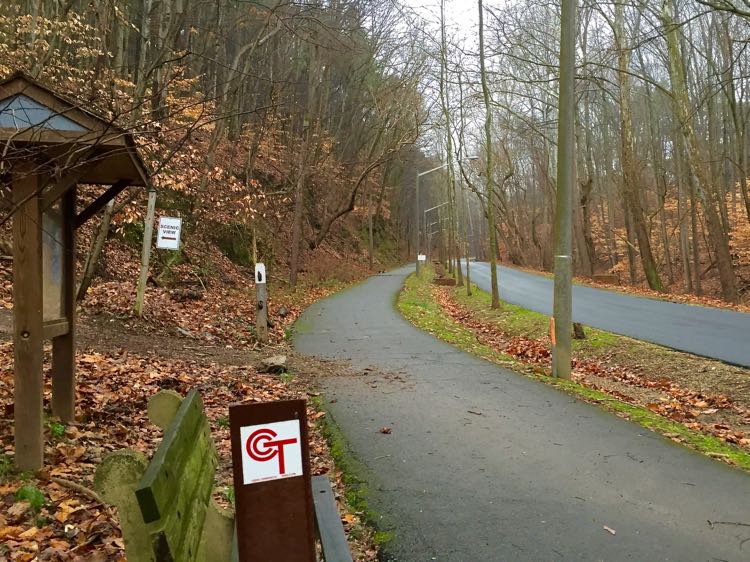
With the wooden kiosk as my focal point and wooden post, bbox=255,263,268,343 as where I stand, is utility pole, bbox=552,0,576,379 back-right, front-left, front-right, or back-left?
front-left

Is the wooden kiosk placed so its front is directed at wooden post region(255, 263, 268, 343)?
no

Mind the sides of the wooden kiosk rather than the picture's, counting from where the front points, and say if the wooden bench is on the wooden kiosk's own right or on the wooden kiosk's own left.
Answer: on the wooden kiosk's own right

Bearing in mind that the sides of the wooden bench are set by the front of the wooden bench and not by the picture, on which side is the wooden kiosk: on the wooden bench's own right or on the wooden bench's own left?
on the wooden bench's own left

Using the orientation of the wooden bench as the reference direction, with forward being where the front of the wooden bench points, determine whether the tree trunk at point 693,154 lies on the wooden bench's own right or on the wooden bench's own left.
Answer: on the wooden bench's own left

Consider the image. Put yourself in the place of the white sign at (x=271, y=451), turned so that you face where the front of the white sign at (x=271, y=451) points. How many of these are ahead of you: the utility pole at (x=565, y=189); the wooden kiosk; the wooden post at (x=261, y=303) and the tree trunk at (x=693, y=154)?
0

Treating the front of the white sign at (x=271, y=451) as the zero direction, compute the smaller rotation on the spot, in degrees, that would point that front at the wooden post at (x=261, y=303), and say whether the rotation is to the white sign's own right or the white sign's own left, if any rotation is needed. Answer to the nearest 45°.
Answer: approximately 180°

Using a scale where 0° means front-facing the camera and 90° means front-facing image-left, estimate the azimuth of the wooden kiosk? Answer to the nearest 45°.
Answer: approximately 270°

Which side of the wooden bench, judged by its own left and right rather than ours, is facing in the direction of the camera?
right

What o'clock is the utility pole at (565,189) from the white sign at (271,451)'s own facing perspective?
The utility pole is roughly at 7 o'clock from the white sign.

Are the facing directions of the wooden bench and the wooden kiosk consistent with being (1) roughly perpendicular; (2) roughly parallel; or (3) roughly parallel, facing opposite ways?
roughly parallel

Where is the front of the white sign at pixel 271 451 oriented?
toward the camera

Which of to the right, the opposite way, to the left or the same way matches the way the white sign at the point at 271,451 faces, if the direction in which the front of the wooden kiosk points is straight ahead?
to the right

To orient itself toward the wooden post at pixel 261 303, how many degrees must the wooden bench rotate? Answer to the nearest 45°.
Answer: approximately 90° to its left

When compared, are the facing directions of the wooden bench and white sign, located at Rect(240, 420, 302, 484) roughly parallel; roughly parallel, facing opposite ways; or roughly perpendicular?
roughly perpendicular
